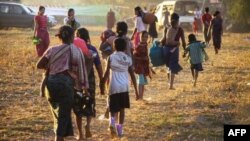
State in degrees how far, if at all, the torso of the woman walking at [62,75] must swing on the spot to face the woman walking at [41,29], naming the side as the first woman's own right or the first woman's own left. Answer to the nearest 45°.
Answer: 0° — they already face them

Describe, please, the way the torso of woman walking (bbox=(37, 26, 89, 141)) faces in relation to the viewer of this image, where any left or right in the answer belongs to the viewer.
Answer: facing away from the viewer

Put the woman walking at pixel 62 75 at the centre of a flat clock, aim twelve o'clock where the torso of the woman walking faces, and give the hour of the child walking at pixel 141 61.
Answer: The child walking is roughly at 1 o'clock from the woman walking.

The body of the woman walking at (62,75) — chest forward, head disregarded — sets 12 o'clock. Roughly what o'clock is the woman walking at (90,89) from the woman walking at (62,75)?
the woman walking at (90,89) is roughly at 1 o'clock from the woman walking at (62,75).
